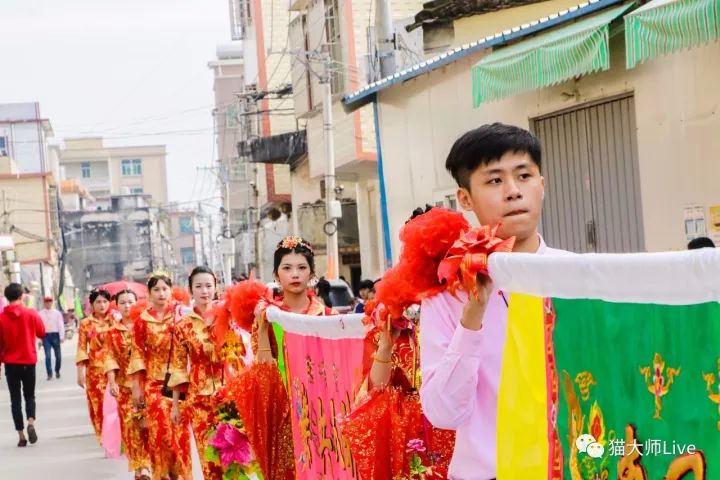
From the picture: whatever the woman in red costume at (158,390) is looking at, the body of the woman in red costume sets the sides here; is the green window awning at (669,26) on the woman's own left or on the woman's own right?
on the woman's own left

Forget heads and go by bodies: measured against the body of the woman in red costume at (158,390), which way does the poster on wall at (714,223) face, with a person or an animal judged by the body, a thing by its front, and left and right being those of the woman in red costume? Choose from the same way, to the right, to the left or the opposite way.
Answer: to the right

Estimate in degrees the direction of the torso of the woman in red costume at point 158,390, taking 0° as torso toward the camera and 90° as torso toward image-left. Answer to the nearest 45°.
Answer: approximately 0°

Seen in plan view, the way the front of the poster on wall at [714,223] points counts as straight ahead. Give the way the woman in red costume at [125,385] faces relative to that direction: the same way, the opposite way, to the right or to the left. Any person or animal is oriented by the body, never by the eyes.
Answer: to the left

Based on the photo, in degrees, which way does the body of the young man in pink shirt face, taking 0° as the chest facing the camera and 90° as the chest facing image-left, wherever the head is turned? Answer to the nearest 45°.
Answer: approximately 315°

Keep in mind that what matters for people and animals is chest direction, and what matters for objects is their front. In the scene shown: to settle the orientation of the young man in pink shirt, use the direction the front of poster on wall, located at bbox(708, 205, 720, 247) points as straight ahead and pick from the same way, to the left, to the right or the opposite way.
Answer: to the left

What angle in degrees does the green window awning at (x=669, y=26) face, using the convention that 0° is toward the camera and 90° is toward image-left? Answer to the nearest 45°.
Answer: approximately 45°

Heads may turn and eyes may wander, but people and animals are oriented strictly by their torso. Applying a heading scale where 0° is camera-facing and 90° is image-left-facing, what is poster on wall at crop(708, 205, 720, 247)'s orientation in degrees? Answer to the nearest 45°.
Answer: approximately 45°

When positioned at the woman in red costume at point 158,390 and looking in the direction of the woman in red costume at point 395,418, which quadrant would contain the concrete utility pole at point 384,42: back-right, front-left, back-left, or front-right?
back-left

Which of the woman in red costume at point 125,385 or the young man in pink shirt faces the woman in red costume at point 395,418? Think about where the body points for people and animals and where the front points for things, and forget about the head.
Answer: the woman in red costume at point 125,385

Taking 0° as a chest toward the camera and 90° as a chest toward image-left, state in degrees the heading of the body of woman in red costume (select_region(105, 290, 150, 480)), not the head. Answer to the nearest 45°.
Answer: approximately 0°

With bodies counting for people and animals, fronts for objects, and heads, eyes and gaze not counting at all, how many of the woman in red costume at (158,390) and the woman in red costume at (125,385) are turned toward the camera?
2
